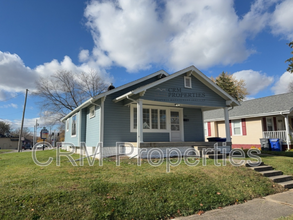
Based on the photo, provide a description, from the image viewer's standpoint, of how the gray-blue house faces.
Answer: facing the viewer and to the right of the viewer

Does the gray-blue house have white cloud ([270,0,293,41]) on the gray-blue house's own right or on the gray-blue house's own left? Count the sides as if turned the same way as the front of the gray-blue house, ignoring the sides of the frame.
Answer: on the gray-blue house's own left

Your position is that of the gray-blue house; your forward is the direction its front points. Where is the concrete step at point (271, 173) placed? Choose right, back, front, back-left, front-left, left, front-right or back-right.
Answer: front

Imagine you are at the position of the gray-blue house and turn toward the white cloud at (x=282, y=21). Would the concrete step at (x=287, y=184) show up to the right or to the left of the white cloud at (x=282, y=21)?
right

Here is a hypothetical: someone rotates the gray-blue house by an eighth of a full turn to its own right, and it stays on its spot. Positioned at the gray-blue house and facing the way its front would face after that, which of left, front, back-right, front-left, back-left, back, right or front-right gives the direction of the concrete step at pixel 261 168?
front-left

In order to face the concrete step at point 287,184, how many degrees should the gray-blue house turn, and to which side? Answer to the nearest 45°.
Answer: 0° — it already faces it

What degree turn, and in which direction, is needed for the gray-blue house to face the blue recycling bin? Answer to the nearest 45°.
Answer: approximately 90° to its left
